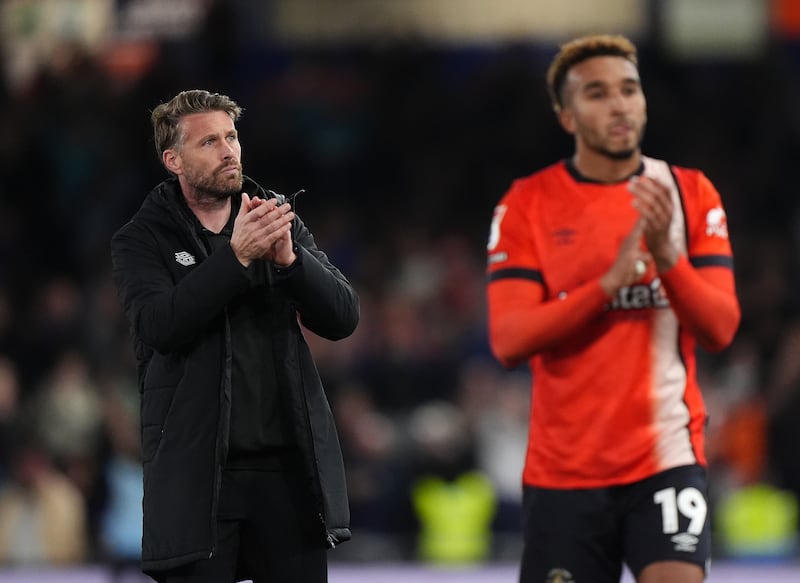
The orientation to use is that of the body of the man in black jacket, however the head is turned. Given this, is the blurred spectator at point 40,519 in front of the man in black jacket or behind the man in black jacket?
behind

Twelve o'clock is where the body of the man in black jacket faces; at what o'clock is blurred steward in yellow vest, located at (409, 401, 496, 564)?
The blurred steward in yellow vest is roughly at 8 o'clock from the man in black jacket.

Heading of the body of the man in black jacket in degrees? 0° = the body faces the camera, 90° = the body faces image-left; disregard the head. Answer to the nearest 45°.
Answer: approximately 315°

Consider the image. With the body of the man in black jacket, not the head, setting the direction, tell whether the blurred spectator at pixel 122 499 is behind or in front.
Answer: behind
